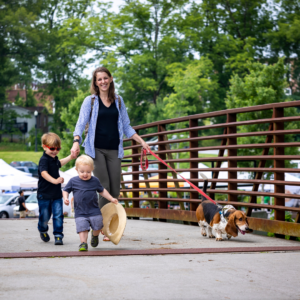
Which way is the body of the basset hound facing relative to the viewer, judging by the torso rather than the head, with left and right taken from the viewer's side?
facing the viewer and to the right of the viewer

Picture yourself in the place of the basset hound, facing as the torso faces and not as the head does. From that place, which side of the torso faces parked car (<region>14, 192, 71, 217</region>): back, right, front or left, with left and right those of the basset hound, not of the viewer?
back

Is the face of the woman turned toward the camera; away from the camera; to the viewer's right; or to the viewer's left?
toward the camera

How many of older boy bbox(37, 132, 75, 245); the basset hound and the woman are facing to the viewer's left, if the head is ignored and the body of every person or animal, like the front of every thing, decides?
0

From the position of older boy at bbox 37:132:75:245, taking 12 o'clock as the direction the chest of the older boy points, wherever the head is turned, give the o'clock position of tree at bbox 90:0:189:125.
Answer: The tree is roughly at 8 o'clock from the older boy.

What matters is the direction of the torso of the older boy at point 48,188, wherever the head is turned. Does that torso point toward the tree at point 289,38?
no

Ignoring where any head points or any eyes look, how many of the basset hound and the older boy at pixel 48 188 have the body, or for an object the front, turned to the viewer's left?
0

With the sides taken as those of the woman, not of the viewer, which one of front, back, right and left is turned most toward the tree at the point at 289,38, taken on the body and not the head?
back

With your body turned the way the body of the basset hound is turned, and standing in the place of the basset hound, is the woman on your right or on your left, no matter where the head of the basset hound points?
on your right

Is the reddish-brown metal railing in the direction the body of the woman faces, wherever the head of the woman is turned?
no

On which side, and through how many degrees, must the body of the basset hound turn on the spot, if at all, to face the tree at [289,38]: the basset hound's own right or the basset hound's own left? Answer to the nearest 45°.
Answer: approximately 135° to the basset hound's own left

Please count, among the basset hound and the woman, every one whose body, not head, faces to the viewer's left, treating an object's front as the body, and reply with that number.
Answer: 0

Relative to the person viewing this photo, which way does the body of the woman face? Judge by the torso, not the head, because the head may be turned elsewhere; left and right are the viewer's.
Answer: facing the viewer

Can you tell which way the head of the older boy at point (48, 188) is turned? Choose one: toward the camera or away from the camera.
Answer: toward the camera

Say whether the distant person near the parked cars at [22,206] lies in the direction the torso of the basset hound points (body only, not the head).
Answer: no

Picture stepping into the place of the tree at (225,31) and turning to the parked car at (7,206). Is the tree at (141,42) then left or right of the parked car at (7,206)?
right
